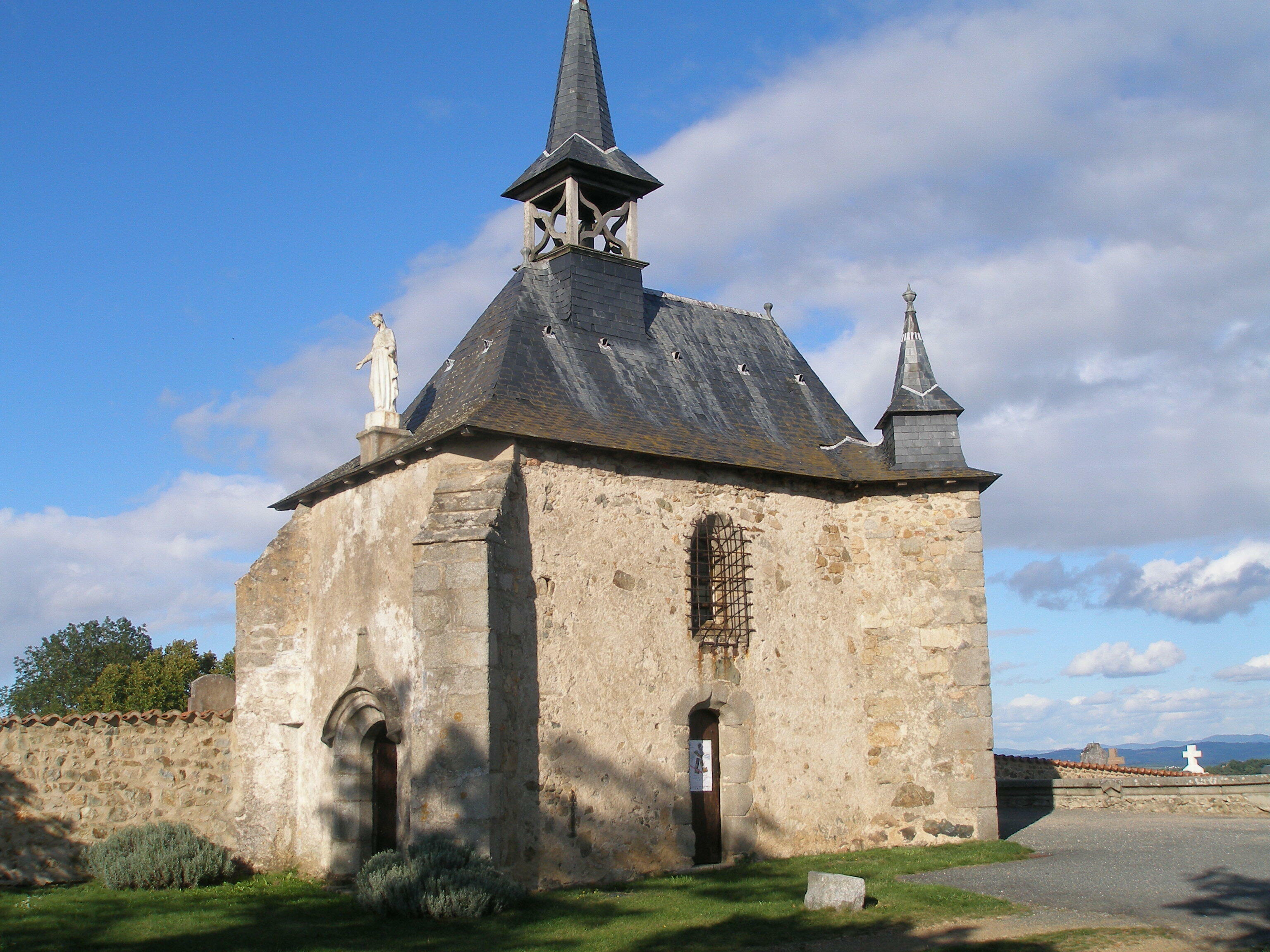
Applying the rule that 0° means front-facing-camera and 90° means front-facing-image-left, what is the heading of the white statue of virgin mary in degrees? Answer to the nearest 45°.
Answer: approximately 45°

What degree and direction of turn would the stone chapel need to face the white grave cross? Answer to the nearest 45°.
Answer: approximately 180°

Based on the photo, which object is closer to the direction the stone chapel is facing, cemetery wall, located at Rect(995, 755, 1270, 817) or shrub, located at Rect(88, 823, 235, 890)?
the shrub

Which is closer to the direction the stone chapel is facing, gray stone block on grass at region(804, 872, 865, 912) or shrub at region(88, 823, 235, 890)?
the shrub

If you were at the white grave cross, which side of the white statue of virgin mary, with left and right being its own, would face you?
back

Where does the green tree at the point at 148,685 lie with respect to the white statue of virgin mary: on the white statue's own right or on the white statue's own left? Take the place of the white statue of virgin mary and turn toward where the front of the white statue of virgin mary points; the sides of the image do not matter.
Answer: on the white statue's own right

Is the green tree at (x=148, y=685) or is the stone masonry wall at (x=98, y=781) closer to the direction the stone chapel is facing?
the stone masonry wall

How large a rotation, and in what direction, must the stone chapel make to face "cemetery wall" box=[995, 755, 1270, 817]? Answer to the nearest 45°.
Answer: approximately 180°

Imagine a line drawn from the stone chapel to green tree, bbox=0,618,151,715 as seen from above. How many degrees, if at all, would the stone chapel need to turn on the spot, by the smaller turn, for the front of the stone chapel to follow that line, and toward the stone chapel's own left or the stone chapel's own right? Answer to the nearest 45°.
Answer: approximately 90° to the stone chapel's own right

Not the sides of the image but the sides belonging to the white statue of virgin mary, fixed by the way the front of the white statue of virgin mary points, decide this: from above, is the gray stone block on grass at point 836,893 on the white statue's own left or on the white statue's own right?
on the white statue's own left
